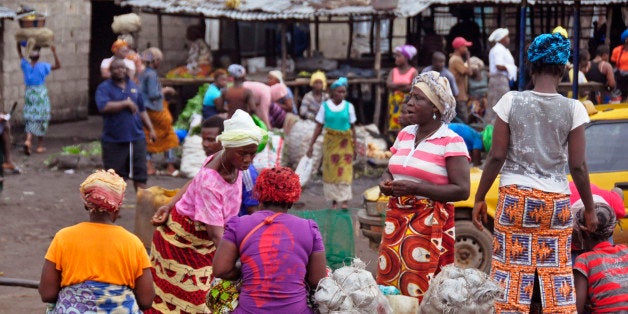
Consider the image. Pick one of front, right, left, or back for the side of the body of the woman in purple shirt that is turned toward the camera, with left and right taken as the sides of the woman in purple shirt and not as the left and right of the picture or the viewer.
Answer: back

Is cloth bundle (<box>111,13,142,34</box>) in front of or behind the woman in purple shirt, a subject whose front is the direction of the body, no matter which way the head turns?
in front

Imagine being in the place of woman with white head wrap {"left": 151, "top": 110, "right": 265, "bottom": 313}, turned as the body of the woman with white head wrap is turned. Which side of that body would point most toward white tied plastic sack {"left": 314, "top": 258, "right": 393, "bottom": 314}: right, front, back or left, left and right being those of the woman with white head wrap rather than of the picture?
front

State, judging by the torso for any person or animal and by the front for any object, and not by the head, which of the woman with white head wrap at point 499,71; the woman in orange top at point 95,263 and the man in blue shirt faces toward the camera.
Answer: the man in blue shirt

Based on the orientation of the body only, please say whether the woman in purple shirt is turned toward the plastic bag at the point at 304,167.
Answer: yes

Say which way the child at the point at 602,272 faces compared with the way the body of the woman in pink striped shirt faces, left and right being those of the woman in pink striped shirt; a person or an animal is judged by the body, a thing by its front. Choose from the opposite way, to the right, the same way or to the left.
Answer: to the right

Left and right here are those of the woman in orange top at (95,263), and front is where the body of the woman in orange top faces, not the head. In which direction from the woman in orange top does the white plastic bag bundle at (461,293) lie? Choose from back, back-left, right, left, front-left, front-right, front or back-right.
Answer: right

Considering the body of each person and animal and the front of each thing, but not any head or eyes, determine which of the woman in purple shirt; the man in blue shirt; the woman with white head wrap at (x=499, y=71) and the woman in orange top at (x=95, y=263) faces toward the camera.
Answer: the man in blue shirt

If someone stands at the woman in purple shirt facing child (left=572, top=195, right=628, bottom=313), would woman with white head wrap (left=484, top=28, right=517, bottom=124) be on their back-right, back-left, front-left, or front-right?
front-left

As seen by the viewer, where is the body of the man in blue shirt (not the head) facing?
toward the camera

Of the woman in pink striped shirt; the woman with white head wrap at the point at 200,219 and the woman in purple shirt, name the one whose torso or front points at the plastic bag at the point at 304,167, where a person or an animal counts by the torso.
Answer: the woman in purple shirt
